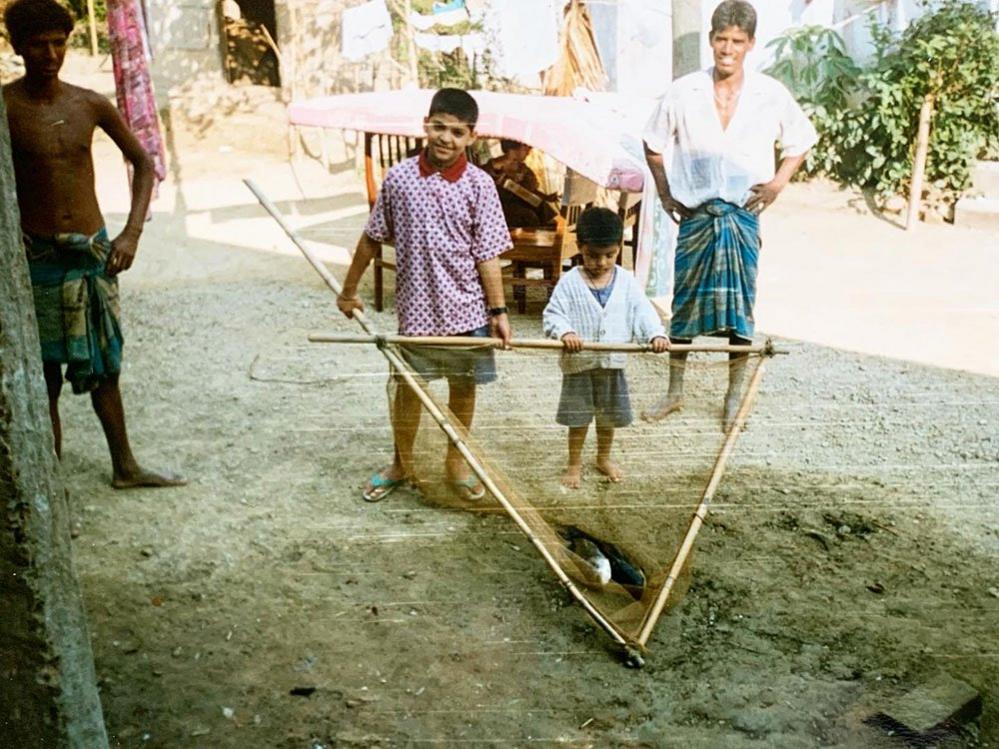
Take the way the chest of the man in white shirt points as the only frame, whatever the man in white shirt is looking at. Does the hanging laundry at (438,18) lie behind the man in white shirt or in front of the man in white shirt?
behind

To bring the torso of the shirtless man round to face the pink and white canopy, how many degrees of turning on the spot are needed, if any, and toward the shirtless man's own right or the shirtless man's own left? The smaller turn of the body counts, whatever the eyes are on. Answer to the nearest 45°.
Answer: approximately 90° to the shirtless man's own left

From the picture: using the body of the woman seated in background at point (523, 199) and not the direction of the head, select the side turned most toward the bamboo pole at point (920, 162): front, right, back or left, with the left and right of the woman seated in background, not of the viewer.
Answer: left

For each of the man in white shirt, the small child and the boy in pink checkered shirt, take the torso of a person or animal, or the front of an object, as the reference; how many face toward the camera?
3

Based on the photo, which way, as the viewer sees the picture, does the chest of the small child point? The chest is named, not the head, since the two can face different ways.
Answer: toward the camera

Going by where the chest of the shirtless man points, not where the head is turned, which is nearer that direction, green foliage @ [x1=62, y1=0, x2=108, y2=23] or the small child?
the small child

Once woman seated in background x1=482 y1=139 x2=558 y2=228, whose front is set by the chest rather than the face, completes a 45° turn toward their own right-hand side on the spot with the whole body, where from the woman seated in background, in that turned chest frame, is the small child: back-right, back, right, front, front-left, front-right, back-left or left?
front

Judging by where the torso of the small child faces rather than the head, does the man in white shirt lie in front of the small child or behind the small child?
behind

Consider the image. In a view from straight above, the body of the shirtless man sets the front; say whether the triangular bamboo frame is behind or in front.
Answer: in front

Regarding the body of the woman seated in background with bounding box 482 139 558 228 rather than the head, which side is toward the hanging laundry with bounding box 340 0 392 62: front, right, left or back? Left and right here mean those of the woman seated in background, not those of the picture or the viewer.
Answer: back
